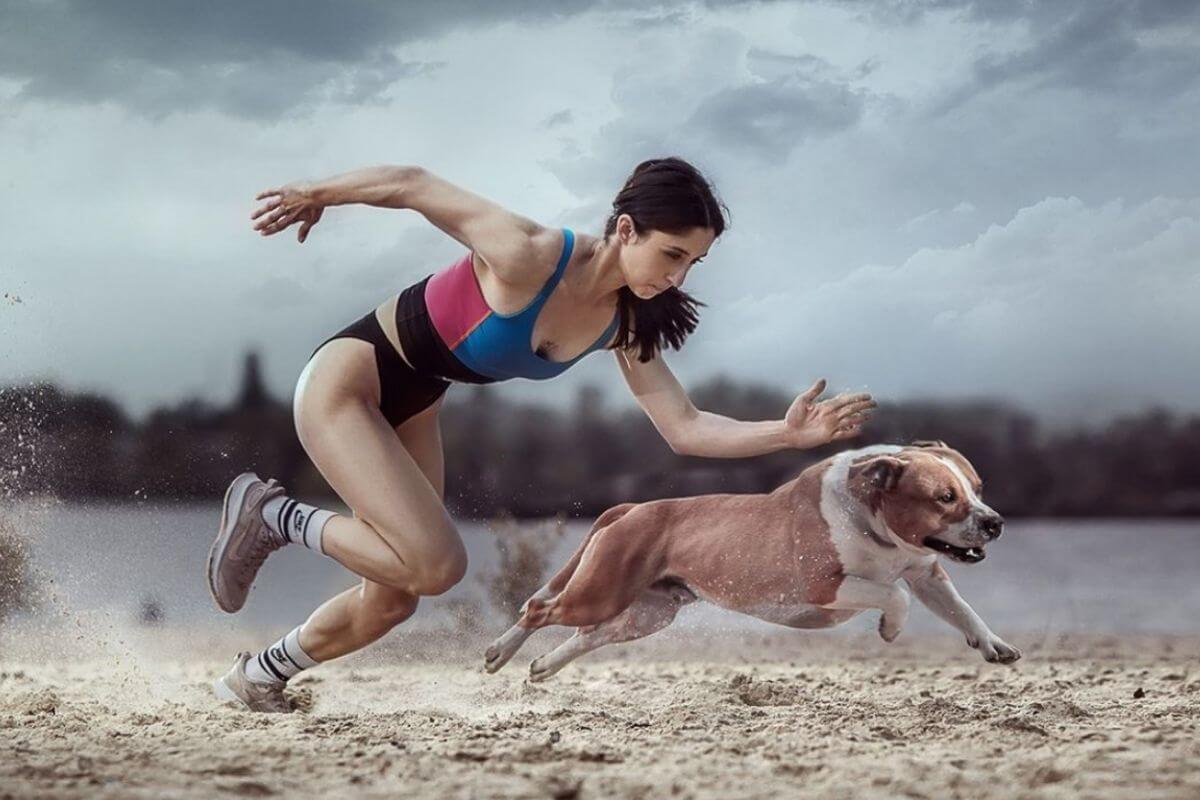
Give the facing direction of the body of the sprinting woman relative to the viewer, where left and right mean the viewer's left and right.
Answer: facing to the right of the viewer

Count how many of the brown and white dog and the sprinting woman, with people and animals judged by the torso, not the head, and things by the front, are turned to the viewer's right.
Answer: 2

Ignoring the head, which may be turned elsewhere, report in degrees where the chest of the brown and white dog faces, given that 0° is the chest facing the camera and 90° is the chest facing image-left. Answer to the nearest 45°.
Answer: approximately 270°

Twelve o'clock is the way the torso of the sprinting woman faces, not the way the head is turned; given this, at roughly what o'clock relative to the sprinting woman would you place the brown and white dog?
The brown and white dog is roughly at 11 o'clock from the sprinting woman.

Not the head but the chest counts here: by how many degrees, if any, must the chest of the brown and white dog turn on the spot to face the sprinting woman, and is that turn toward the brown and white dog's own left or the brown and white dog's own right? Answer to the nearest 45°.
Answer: approximately 135° to the brown and white dog's own right
